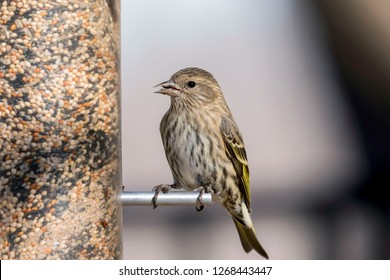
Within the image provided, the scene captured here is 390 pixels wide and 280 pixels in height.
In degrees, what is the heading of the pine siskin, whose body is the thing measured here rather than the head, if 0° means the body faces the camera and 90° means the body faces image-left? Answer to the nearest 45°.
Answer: approximately 45°
